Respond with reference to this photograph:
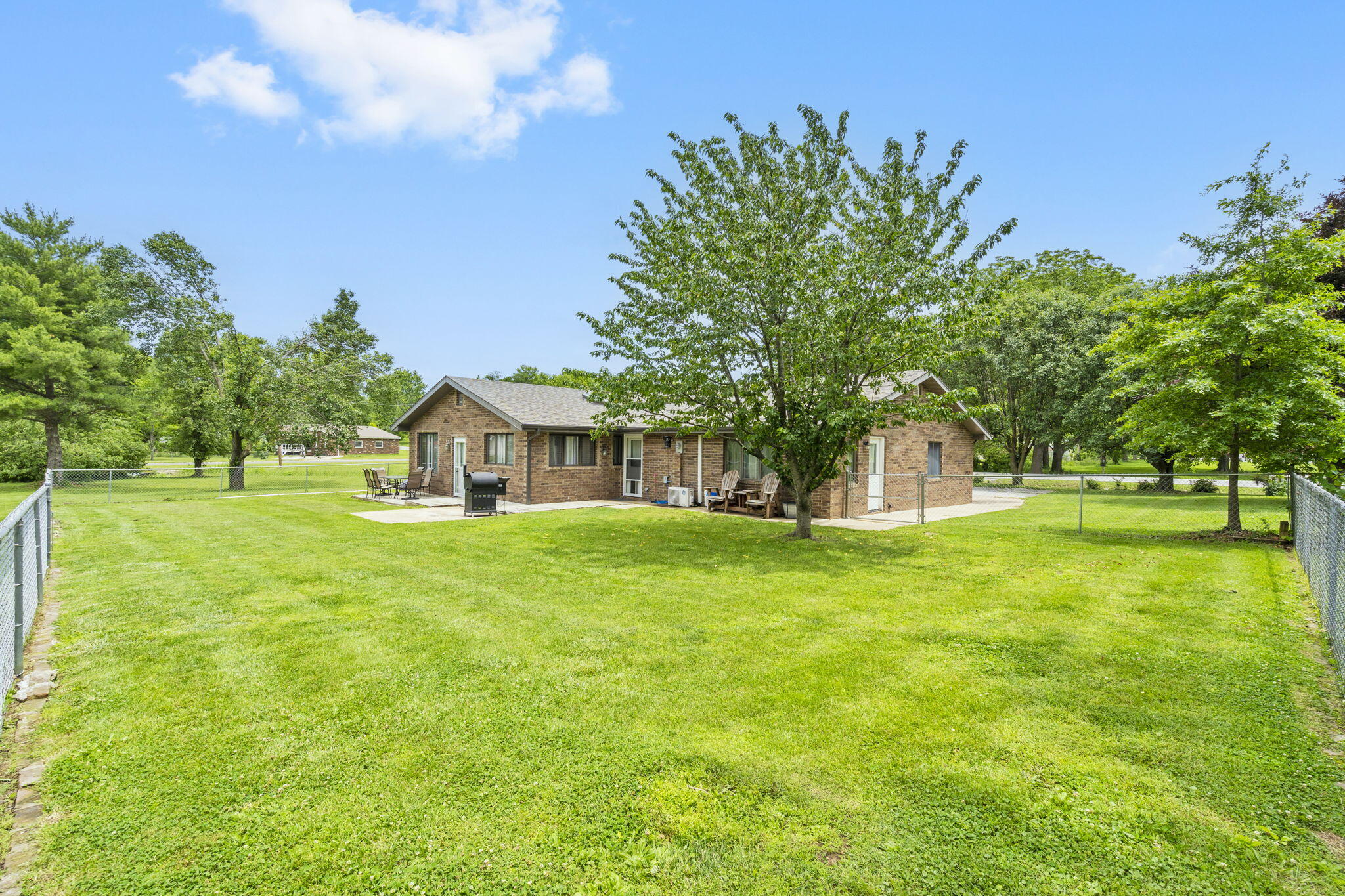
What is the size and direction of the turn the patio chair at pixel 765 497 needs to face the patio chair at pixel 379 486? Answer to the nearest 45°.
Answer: approximately 45° to its right

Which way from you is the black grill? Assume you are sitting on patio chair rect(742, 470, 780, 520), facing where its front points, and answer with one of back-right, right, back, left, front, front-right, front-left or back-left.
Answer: front-right

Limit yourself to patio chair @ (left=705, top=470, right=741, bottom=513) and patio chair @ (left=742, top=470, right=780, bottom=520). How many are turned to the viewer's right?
0

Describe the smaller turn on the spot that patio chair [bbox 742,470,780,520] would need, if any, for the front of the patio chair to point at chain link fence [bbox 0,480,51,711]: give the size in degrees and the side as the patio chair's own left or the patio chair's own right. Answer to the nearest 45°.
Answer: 0° — it already faces it

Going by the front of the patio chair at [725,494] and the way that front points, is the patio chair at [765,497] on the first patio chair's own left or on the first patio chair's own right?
on the first patio chair's own left

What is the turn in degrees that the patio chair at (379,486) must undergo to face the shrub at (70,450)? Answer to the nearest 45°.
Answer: approximately 180°

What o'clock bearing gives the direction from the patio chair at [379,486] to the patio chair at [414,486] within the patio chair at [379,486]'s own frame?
the patio chair at [414,486] is roughly at 12 o'clock from the patio chair at [379,486].

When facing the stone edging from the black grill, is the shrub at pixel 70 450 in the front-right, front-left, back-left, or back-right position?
back-right

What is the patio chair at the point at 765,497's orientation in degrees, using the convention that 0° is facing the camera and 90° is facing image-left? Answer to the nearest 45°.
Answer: approximately 45°
